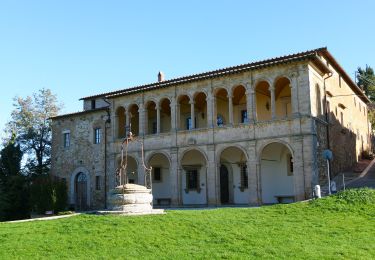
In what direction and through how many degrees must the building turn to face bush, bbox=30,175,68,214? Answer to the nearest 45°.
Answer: approximately 45° to its right

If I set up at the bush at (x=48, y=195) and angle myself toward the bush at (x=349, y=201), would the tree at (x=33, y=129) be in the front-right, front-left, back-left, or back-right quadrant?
back-left

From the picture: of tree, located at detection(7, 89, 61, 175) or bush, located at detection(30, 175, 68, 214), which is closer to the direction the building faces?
the bush

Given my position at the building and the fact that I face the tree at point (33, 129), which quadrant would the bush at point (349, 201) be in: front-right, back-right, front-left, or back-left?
back-left

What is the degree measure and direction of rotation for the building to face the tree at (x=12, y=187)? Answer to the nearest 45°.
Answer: approximately 45° to its right

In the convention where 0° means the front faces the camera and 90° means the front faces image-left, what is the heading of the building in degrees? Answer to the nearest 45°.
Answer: approximately 45°

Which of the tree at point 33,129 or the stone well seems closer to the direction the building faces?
the stone well

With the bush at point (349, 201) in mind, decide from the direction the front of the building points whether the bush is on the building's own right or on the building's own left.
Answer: on the building's own left

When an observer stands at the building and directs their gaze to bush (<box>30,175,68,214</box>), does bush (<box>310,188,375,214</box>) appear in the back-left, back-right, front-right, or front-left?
back-left

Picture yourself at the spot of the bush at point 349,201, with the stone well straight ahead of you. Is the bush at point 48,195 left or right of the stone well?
right

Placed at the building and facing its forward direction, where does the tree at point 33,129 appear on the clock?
The tree is roughly at 3 o'clock from the building.
